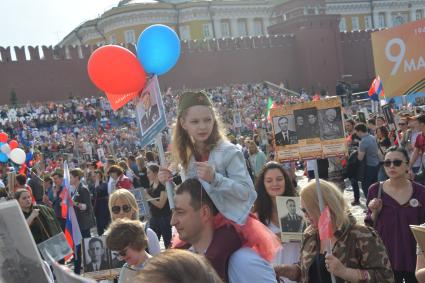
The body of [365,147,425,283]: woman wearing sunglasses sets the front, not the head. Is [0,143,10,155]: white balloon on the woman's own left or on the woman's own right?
on the woman's own right

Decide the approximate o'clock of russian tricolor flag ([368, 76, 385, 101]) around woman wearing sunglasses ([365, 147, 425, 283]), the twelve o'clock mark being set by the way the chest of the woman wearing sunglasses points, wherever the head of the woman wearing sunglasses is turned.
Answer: The russian tricolor flag is roughly at 6 o'clock from the woman wearing sunglasses.

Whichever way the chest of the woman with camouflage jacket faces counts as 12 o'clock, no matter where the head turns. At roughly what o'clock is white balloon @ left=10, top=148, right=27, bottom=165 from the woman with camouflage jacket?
The white balloon is roughly at 3 o'clock from the woman with camouflage jacket.

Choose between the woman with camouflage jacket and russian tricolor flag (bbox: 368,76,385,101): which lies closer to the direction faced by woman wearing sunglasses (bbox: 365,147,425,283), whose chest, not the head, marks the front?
the woman with camouflage jacket

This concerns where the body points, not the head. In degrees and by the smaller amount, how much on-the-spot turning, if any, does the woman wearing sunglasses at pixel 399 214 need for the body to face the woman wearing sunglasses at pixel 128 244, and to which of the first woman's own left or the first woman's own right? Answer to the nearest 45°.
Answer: approximately 45° to the first woman's own right

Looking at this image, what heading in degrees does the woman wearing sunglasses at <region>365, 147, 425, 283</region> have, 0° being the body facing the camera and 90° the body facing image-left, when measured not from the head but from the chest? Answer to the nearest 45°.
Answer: approximately 0°

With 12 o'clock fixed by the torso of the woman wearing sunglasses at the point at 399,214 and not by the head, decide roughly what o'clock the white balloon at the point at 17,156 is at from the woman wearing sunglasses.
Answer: The white balloon is roughly at 4 o'clock from the woman wearing sunglasses.

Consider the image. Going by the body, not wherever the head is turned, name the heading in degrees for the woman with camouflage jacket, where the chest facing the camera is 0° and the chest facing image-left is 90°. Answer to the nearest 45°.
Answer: approximately 45°

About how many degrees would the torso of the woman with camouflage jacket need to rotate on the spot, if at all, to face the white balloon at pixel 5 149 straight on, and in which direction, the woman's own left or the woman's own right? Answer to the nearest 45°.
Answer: approximately 90° to the woman's own right
